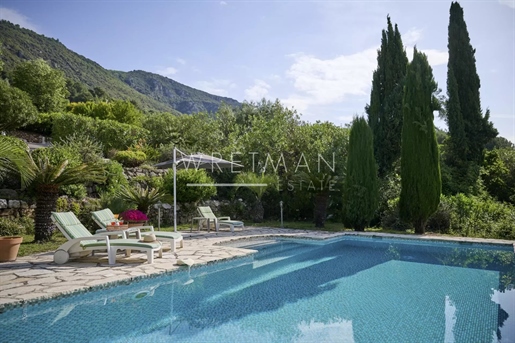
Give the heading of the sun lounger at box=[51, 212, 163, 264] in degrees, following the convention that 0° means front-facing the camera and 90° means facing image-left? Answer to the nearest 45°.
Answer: approximately 270°

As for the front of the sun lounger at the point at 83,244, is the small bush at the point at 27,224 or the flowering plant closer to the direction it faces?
the flowering plant

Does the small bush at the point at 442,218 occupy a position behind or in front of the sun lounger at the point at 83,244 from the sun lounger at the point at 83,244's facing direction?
in front

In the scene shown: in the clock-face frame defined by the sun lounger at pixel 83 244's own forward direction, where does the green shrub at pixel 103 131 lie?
The green shrub is roughly at 9 o'clock from the sun lounger.

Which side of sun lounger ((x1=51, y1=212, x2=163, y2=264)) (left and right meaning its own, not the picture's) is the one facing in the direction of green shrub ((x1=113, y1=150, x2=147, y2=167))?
left

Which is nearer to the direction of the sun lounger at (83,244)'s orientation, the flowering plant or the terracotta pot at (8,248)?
the flowering plant

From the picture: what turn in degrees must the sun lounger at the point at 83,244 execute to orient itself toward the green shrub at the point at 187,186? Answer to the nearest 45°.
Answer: approximately 45° to its left

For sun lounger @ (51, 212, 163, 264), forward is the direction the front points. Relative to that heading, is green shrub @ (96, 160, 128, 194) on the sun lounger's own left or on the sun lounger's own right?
on the sun lounger's own left

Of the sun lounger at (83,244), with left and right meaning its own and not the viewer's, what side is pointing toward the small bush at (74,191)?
left

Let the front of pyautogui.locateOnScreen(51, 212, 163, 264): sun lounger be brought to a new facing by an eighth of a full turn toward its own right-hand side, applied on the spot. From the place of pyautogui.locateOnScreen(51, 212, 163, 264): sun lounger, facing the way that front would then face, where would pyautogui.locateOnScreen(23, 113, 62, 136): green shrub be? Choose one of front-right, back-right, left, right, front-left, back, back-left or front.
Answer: back-left
